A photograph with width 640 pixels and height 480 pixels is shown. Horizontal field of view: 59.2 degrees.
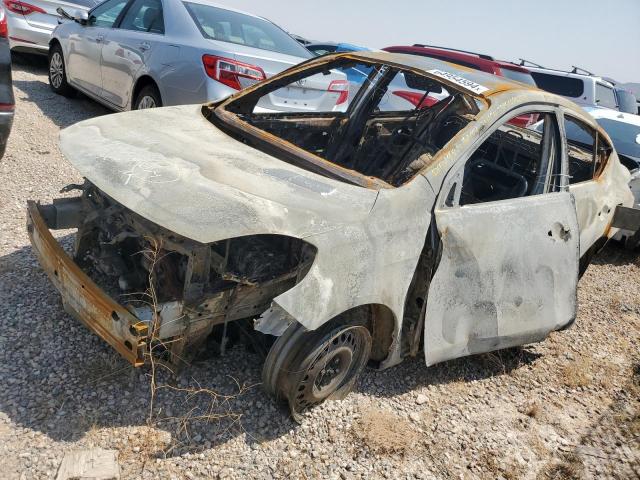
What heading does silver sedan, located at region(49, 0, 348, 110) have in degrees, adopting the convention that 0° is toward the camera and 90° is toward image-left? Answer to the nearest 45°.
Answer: approximately 135°

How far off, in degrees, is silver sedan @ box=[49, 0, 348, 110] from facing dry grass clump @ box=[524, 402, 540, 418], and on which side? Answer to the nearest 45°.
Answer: approximately 180°

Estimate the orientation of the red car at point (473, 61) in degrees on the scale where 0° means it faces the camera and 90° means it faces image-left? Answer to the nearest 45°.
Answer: approximately 135°

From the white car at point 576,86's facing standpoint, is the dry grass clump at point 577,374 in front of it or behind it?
behind

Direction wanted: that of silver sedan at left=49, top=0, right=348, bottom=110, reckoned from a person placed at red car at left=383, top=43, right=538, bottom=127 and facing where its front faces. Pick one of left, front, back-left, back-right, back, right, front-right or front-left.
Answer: left

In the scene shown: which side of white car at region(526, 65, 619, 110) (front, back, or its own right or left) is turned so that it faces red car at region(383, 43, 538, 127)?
left

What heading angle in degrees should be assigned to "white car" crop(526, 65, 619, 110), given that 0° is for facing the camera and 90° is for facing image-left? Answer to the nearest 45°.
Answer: approximately 135°

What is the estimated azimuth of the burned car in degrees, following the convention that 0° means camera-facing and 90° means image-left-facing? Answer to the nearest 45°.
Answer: approximately 45°

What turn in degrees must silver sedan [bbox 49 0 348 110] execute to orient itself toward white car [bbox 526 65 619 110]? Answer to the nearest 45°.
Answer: approximately 90° to its right

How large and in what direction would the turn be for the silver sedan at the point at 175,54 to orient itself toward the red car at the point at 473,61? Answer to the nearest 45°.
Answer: approximately 90° to its right

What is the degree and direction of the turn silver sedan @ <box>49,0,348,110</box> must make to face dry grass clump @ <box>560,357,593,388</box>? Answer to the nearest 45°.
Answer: approximately 180°

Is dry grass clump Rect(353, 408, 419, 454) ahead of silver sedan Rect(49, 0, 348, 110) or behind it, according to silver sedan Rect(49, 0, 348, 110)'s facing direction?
behind
